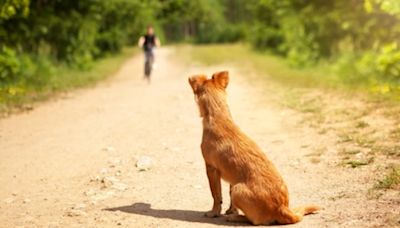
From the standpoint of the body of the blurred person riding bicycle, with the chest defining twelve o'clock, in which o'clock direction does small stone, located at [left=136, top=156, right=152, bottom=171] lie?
The small stone is roughly at 12 o'clock from the blurred person riding bicycle.

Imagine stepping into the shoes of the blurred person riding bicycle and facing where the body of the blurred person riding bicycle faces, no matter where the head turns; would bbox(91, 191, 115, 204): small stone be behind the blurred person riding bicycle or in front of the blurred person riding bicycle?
in front

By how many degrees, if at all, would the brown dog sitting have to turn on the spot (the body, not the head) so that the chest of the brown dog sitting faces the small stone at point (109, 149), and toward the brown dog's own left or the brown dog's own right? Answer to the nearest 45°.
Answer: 0° — it already faces it

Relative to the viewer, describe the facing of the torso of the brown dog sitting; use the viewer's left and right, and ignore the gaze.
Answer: facing away from the viewer and to the left of the viewer

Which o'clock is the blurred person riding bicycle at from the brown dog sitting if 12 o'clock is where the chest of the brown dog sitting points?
The blurred person riding bicycle is roughly at 1 o'clock from the brown dog sitting.

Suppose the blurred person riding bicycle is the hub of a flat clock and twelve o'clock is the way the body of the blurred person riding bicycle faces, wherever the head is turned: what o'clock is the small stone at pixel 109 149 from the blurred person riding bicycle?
The small stone is roughly at 12 o'clock from the blurred person riding bicycle.

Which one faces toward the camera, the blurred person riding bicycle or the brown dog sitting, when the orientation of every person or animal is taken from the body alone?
the blurred person riding bicycle

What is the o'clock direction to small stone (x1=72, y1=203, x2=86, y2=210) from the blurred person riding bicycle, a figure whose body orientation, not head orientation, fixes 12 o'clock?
The small stone is roughly at 12 o'clock from the blurred person riding bicycle.
